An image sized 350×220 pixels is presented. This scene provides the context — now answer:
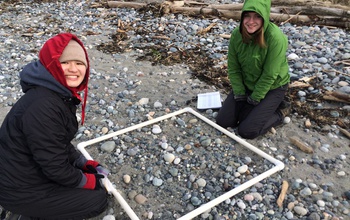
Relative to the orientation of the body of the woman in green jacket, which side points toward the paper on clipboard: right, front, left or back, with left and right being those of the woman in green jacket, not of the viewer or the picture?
right

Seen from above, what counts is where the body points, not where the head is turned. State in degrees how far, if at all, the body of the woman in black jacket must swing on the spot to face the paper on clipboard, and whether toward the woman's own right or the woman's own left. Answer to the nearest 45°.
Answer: approximately 45° to the woman's own left

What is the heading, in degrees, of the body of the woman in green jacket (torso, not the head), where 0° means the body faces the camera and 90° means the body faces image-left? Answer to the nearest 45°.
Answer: approximately 45°

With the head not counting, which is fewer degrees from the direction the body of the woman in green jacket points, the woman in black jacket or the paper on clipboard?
the woman in black jacket
